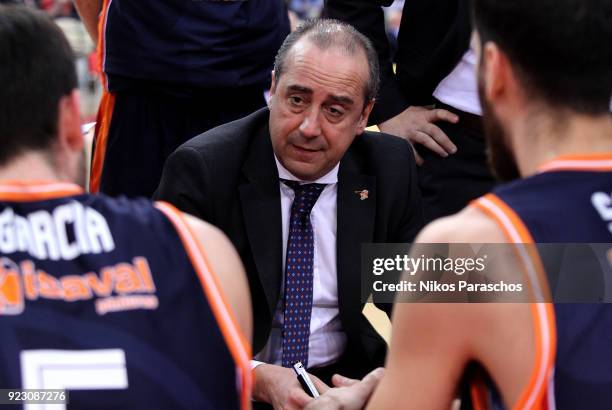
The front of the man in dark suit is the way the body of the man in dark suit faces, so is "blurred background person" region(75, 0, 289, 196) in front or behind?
behind

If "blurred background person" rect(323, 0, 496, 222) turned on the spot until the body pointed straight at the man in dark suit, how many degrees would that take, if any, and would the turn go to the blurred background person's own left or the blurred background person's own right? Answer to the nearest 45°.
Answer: approximately 90° to the blurred background person's own right

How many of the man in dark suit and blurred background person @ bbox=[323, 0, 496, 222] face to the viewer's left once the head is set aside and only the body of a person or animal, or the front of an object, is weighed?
0

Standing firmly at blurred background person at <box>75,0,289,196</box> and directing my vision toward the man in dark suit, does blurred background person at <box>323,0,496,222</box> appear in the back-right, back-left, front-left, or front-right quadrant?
front-left

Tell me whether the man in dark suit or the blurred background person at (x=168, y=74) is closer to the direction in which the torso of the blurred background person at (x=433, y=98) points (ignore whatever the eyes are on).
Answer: the man in dark suit

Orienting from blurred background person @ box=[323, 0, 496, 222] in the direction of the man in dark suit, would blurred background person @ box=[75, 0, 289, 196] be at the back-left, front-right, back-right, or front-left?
front-right

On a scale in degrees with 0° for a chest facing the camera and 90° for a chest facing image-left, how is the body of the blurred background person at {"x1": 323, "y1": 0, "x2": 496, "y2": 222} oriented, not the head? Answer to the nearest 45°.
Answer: approximately 315°

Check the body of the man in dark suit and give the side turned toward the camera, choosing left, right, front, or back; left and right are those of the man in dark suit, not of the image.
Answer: front
